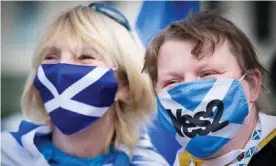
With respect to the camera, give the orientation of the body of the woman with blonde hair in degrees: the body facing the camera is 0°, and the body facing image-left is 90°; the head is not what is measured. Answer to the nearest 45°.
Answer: approximately 45°
